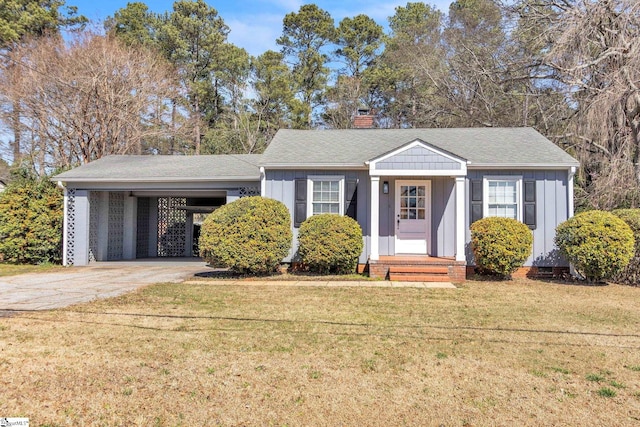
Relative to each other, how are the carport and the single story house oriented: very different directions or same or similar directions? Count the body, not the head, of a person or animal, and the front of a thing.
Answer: same or similar directions

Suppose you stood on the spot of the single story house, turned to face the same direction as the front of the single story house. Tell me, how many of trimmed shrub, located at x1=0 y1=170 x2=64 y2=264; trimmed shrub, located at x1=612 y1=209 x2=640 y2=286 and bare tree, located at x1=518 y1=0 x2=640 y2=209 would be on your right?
1

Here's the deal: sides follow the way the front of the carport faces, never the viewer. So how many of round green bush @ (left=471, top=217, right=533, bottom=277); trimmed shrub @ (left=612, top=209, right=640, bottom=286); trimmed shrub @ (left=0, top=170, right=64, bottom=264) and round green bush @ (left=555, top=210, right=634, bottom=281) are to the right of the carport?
1

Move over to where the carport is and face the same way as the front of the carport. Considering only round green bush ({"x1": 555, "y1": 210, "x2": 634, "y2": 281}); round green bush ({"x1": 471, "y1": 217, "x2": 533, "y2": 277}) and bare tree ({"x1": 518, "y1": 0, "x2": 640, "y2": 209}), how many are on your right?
0

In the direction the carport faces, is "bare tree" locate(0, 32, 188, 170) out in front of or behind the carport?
behind

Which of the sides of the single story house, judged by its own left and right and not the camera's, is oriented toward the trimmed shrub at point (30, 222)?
right

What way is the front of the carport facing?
toward the camera

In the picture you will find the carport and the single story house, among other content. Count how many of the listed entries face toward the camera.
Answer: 2

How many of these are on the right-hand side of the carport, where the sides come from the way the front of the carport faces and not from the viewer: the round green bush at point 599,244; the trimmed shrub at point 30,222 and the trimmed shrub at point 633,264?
1

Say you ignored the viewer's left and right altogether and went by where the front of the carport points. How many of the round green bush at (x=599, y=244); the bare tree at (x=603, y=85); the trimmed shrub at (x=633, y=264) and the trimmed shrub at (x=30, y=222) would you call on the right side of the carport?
1

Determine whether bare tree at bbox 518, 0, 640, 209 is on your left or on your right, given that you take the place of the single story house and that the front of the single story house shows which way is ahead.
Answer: on your left

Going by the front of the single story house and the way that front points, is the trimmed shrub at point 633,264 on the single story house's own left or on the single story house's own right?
on the single story house's own left

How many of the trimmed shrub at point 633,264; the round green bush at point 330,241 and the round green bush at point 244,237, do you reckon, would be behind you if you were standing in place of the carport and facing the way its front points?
0

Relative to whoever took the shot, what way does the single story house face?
facing the viewer

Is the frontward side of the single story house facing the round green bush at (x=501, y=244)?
no

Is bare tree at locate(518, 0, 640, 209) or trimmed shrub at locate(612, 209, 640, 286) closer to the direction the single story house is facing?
the trimmed shrub
